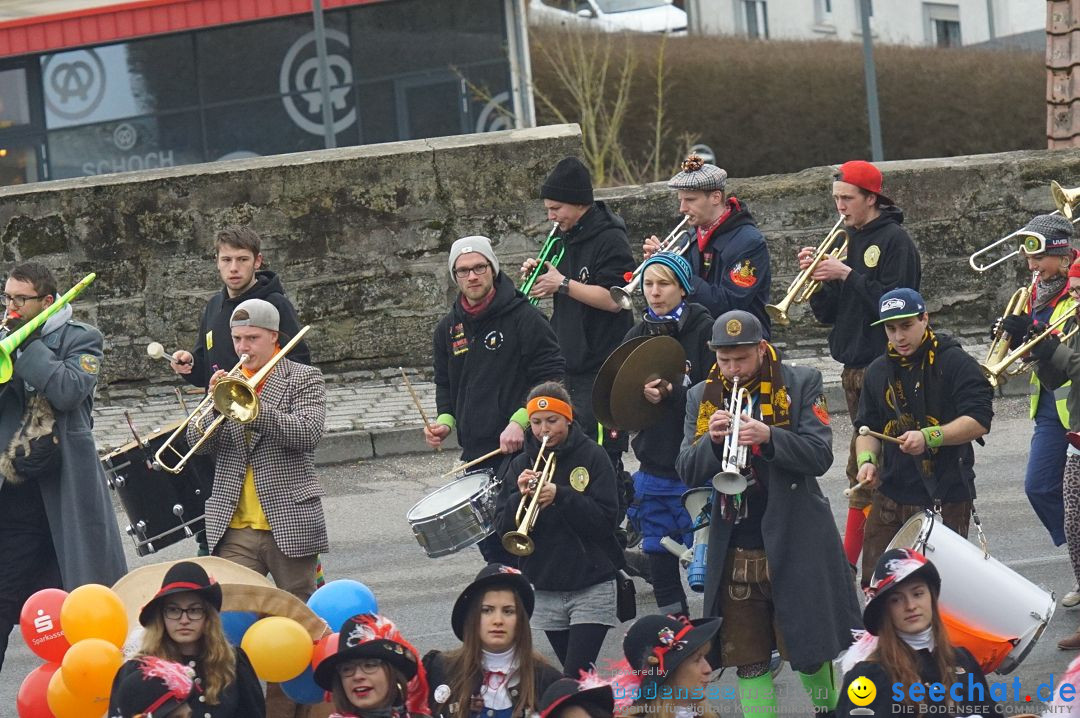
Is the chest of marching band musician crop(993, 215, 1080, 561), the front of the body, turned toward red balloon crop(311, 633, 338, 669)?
yes

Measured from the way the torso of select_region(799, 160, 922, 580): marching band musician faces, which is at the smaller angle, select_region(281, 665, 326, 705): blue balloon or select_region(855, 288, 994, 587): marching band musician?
the blue balloon

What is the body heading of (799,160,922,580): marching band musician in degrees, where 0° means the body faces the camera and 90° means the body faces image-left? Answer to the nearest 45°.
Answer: approximately 45°

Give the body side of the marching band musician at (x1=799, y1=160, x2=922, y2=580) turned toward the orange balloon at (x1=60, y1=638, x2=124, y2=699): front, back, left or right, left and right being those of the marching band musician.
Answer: front

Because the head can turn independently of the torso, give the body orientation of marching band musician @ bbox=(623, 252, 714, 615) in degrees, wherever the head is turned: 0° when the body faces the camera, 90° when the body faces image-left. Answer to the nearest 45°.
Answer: approximately 45°

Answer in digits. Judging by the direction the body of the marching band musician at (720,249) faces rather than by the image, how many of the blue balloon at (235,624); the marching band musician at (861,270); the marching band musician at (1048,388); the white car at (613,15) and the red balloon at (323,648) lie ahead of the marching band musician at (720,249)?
2

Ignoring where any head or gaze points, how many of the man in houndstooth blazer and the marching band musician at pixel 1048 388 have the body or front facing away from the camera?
0

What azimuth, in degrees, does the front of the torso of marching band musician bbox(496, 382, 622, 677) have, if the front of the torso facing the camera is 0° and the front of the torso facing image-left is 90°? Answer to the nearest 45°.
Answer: approximately 45°

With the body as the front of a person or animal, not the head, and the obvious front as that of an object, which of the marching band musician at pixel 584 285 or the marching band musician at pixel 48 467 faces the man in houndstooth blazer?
the marching band musician at pixel 584 285

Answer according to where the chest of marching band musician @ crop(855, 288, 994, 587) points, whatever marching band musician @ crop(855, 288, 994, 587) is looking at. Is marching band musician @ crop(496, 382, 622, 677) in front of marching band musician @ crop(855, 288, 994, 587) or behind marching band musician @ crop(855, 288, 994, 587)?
in front

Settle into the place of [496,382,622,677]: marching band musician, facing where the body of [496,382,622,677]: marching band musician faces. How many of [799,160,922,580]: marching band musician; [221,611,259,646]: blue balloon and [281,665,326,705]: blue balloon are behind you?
1

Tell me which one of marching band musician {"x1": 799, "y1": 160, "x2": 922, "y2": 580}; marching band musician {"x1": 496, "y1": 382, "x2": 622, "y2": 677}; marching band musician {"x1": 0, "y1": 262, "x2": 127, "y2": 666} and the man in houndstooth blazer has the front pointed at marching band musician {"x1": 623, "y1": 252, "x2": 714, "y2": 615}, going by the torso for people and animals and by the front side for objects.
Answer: marching band musician {"x1": 799, "y1": 160, "x2": 922, "y2": 580}

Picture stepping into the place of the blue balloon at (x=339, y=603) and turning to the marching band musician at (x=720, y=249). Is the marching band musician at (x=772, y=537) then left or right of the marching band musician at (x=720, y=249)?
right

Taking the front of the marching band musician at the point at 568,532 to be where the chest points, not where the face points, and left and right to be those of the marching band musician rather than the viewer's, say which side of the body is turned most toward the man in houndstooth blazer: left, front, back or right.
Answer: right
